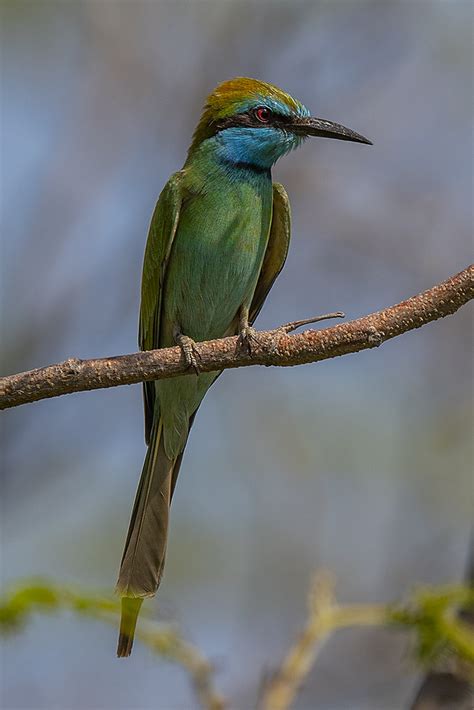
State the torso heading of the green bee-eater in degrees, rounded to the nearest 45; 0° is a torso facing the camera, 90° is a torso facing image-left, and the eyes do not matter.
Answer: approximately 315°
